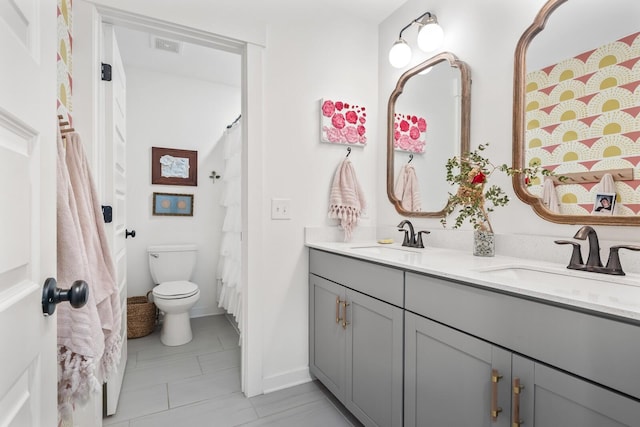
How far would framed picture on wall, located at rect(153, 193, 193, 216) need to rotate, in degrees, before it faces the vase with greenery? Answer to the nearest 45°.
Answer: approximately 45° to its left

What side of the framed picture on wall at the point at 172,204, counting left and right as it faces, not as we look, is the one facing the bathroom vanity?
front

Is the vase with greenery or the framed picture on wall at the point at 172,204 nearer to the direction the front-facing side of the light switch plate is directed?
the vase with greenery

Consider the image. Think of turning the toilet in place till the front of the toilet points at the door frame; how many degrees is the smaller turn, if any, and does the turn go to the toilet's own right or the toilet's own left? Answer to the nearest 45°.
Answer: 0° — it already faces it

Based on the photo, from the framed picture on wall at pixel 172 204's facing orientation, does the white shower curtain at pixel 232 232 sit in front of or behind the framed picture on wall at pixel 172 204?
in front

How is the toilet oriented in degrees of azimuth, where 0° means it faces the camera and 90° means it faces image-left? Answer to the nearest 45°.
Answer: approximately 0°

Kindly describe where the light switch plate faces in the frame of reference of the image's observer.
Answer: facing the viewer

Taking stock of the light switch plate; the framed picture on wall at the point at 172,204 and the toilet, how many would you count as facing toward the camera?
3

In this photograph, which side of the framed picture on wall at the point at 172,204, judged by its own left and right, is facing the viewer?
front

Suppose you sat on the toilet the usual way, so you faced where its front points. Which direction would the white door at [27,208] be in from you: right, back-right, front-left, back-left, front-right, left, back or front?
front

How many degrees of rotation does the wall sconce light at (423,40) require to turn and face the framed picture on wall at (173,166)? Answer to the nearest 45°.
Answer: approximately 45° to its right

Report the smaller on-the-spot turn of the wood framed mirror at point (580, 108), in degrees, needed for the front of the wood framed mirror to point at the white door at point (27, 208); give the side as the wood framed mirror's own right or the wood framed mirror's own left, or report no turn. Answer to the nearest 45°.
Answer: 0° — it already faces it

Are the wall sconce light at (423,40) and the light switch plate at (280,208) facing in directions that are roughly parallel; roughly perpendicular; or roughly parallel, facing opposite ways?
roughly perpendicular

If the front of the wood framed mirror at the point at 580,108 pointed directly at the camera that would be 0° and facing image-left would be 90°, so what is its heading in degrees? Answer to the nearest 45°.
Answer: approximately 45°

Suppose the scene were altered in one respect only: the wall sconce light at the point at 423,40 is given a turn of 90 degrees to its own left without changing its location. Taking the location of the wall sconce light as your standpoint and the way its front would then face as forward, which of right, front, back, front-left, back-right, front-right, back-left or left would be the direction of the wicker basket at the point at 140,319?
back-right
